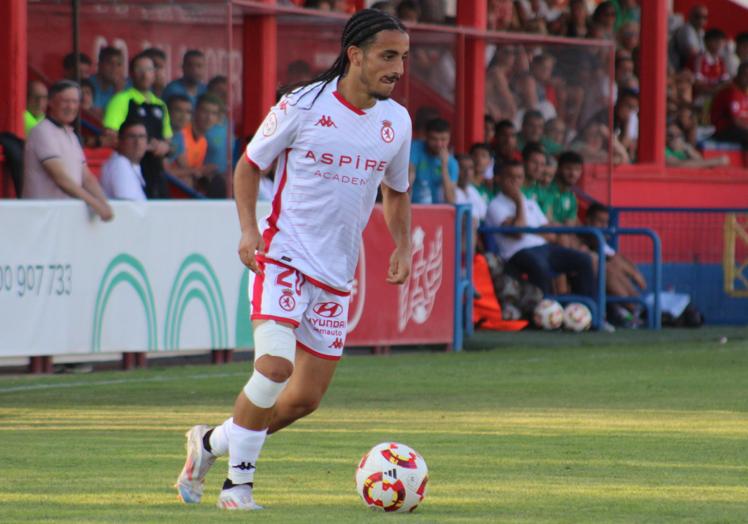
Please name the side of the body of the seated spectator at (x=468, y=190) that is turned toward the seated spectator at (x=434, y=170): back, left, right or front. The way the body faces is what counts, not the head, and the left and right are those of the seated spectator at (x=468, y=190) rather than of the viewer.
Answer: right

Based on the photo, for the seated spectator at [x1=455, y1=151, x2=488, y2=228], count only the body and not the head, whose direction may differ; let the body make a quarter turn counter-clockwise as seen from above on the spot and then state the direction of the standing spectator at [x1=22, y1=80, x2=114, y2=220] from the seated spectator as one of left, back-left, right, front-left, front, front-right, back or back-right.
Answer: back

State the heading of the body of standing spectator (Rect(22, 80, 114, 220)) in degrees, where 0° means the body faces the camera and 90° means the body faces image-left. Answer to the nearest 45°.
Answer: approximately 315°

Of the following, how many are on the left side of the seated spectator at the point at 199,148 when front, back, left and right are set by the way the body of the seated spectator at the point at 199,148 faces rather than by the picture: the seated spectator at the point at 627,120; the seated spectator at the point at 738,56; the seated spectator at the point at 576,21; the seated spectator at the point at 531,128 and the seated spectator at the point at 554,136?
5

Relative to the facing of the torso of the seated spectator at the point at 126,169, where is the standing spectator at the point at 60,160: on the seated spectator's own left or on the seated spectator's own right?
on the seated spectator's own right

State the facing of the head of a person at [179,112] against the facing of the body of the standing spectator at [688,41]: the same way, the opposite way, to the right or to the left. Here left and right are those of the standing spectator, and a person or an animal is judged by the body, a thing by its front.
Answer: the same way

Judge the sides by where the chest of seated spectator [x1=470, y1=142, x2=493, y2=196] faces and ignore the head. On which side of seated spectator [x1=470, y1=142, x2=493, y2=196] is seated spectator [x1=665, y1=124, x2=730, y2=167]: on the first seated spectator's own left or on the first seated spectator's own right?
on the first seated spectator's own left

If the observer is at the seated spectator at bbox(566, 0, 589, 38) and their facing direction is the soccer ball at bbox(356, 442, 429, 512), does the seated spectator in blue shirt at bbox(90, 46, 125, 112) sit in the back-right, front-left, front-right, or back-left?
front-right

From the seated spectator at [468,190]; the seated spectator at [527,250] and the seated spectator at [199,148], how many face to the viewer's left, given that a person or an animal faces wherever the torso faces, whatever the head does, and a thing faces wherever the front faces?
0

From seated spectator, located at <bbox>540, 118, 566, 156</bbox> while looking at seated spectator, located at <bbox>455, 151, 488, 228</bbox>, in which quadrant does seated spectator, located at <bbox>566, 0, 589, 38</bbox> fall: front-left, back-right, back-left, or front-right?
back-right

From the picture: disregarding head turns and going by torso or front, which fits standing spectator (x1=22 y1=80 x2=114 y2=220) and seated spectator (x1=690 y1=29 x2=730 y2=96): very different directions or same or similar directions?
same or similar directions

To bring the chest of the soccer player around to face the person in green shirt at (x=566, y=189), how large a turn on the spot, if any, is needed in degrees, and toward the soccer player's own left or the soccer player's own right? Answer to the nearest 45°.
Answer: approximately 135° to the soccer player's own left

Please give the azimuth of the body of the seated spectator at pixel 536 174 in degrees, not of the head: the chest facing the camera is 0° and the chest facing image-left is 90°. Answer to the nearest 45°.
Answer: approximately 315°

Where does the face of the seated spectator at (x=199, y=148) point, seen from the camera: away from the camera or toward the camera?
toward the camera

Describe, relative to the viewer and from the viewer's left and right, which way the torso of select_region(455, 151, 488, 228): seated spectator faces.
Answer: facing the viewer and to the right of the viewer

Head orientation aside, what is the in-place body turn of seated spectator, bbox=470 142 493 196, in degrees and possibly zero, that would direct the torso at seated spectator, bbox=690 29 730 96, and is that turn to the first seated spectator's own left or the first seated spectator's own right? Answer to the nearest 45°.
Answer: approximately 90° to the first seated spectator's own left

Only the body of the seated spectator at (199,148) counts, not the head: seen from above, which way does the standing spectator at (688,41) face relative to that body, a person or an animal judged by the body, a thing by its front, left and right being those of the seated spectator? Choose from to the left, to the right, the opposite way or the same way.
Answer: the same way
